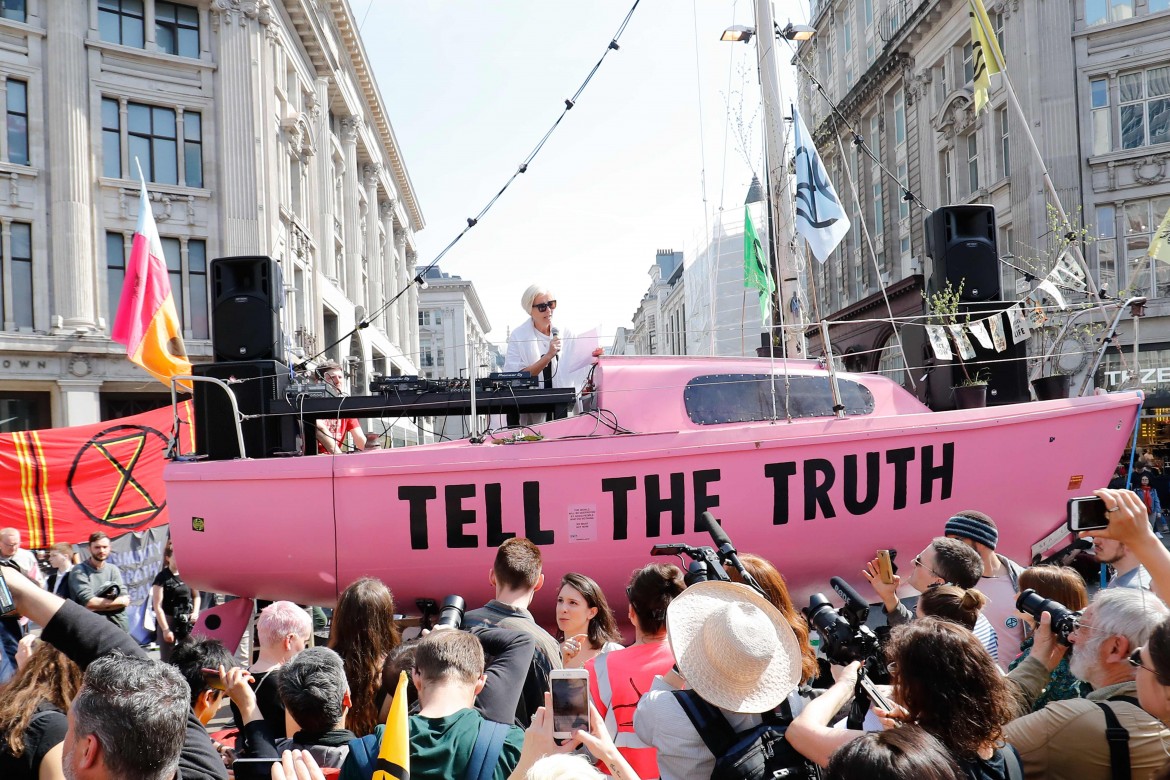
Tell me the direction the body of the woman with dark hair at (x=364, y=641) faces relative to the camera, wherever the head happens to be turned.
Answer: away from the camera

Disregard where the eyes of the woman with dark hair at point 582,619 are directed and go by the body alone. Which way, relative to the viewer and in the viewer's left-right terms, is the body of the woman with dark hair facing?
facing the viewer and to the left of the viewer

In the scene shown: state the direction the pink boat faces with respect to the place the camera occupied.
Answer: facing to the right of the viewer

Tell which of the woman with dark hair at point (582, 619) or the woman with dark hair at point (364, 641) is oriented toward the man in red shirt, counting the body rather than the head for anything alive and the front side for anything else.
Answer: the woman with dark hair at point (364, 641)

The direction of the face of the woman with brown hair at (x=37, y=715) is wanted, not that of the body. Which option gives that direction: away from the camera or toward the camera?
away from the camera

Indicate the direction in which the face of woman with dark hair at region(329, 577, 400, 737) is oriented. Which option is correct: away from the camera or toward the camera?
away from the camera

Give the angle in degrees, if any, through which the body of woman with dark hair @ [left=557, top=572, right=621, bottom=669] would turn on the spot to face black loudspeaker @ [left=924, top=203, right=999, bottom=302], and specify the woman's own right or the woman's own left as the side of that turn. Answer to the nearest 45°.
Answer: approximately 180°

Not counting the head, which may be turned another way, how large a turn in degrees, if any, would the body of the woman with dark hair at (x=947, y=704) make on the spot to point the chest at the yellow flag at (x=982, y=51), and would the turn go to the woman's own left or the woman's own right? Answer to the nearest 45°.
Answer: approximately 45° to the woman's own right

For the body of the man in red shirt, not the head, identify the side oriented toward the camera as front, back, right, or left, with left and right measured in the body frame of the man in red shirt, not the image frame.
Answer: front

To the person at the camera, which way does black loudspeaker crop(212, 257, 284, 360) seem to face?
facing the viewer

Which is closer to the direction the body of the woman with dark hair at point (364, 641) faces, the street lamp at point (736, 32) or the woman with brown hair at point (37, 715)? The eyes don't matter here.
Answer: the street lamp

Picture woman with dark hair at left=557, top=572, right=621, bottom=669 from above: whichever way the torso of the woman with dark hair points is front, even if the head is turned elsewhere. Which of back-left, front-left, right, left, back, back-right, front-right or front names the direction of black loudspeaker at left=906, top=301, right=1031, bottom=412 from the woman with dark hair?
back

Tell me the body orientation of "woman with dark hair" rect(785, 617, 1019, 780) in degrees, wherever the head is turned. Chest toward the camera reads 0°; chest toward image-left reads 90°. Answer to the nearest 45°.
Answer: approximately 135°

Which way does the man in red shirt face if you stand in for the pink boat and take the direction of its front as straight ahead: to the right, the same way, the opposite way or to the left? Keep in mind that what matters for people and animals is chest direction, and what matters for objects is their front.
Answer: to the right
